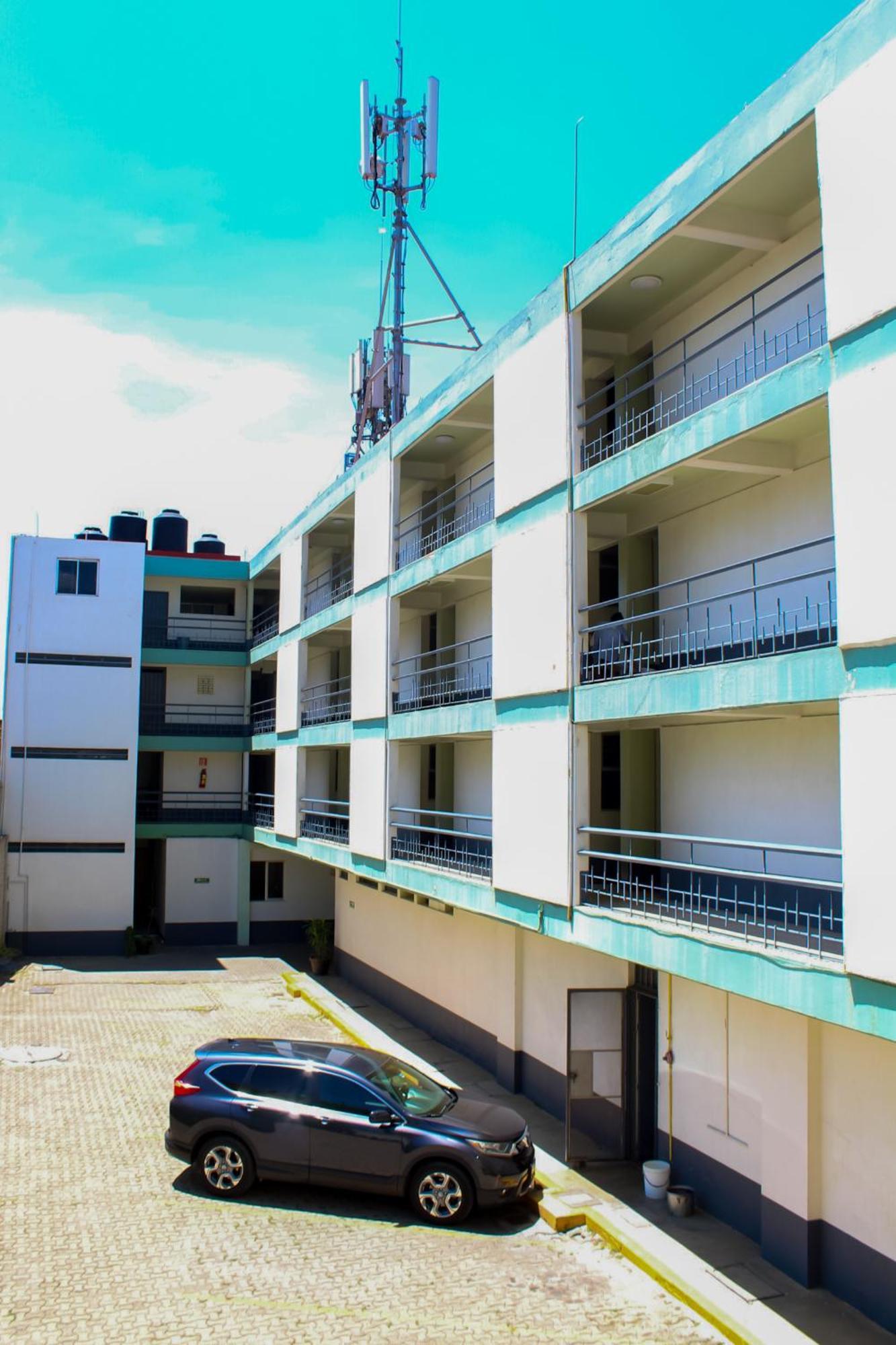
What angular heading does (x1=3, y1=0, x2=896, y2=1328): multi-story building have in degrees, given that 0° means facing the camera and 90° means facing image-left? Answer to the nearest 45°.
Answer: approximately 45°

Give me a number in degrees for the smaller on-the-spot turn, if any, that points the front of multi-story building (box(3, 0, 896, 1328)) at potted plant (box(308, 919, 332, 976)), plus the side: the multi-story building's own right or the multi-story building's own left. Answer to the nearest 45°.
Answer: approximately 135° to the multi-story building's own right
